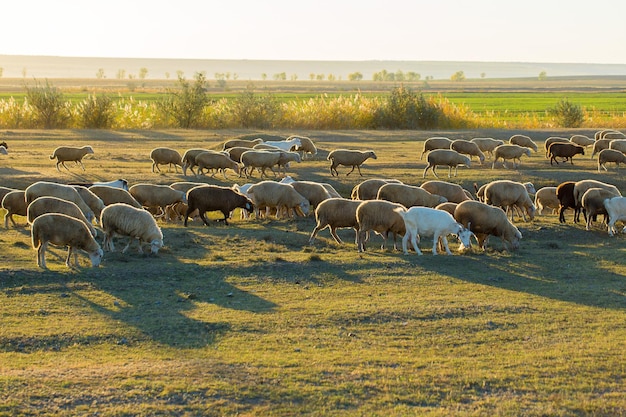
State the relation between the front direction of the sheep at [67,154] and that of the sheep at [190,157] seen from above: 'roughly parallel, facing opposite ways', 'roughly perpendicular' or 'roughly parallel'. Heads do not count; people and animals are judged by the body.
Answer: roughly parallel

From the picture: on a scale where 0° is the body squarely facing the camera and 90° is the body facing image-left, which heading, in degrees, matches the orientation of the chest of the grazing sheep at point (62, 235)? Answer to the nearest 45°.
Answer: approximately 270°

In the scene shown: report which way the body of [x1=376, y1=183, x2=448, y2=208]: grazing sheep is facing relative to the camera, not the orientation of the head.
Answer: to the viewer's right

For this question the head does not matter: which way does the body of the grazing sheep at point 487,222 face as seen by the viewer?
to the viewer's right

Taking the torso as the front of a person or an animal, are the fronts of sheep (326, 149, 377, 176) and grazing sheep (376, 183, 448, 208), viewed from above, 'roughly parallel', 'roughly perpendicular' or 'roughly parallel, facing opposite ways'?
roughly parallel

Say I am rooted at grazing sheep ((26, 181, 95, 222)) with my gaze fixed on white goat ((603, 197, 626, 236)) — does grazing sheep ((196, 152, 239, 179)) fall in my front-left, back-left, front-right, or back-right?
front-left

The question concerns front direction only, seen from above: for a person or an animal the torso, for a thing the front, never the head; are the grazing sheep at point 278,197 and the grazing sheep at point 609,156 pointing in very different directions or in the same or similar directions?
same or similar directions

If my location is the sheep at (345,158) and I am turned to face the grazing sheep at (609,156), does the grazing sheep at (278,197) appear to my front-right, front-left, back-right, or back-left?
back-right

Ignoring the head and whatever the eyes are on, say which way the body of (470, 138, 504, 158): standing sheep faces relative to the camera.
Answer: to the viewer's right

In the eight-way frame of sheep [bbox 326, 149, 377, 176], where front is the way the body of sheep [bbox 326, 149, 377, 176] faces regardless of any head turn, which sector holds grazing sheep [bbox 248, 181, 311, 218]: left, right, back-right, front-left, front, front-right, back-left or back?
right
